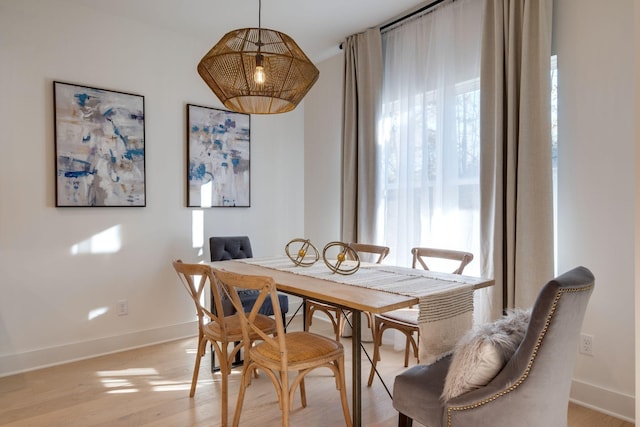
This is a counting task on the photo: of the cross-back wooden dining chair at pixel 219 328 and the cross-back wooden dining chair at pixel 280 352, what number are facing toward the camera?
0

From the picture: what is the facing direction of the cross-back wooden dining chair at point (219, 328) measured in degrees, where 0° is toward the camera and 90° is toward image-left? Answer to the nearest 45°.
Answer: approximately 225°

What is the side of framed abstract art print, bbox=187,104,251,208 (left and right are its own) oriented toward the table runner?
front

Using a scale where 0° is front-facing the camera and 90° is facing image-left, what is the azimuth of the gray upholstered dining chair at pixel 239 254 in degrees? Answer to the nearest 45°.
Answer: approximately 315°

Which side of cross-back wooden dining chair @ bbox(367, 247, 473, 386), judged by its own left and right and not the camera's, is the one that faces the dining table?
front

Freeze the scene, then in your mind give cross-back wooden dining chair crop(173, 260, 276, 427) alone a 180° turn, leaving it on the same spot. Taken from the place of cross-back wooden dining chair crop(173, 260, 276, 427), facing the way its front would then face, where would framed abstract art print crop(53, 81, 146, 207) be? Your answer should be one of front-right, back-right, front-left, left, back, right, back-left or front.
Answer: right

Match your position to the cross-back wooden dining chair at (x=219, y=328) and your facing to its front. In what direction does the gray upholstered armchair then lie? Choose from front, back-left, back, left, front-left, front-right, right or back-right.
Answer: right

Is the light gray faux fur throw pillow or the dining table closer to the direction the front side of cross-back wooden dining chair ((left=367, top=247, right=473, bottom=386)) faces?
the dining table
